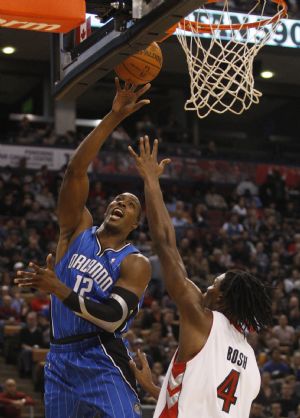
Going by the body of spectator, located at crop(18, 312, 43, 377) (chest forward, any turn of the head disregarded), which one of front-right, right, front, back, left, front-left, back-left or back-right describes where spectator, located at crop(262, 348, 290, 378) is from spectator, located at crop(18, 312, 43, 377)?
left

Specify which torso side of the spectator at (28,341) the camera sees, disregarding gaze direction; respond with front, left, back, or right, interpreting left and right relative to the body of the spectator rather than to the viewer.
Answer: front

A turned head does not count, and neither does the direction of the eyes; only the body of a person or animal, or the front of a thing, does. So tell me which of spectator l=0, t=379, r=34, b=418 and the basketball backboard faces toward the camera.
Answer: the spectator

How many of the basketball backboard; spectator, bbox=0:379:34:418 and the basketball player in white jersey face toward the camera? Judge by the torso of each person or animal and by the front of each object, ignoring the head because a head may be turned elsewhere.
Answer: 1

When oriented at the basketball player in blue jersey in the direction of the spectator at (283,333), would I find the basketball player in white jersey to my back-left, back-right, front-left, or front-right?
back-right

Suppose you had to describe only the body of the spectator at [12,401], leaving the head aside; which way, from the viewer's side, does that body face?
toward the camera

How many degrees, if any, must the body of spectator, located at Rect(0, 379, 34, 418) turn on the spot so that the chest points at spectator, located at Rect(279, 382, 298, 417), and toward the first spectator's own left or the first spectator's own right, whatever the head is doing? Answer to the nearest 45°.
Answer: approximately 90° to the first spectator's own left

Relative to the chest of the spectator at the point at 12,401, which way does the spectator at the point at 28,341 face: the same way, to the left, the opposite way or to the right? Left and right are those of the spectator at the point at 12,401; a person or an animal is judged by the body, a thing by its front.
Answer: the same way

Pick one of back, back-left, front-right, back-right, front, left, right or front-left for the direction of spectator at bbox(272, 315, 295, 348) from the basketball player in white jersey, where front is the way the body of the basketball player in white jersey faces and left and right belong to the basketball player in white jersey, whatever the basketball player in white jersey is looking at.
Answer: front-right

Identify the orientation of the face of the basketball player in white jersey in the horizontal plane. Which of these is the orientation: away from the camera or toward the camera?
away from the camera

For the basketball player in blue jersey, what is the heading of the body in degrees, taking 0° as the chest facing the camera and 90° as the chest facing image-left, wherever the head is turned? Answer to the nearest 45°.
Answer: approximately 45°

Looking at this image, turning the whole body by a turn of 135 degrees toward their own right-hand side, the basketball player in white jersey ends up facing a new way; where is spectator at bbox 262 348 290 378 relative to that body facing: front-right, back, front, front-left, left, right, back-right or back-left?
left

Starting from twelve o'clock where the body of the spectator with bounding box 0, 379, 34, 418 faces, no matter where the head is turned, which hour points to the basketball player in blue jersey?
The basketball player in blue jersey is roughly at 12 o'clock from the spectator.

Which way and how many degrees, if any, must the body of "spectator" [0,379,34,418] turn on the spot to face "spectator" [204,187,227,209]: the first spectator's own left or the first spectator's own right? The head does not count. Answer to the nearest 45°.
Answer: approximately 135° to the first spectator's own left

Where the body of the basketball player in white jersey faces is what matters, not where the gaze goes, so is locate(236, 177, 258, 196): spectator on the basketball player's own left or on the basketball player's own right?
on the basketball player's own right
